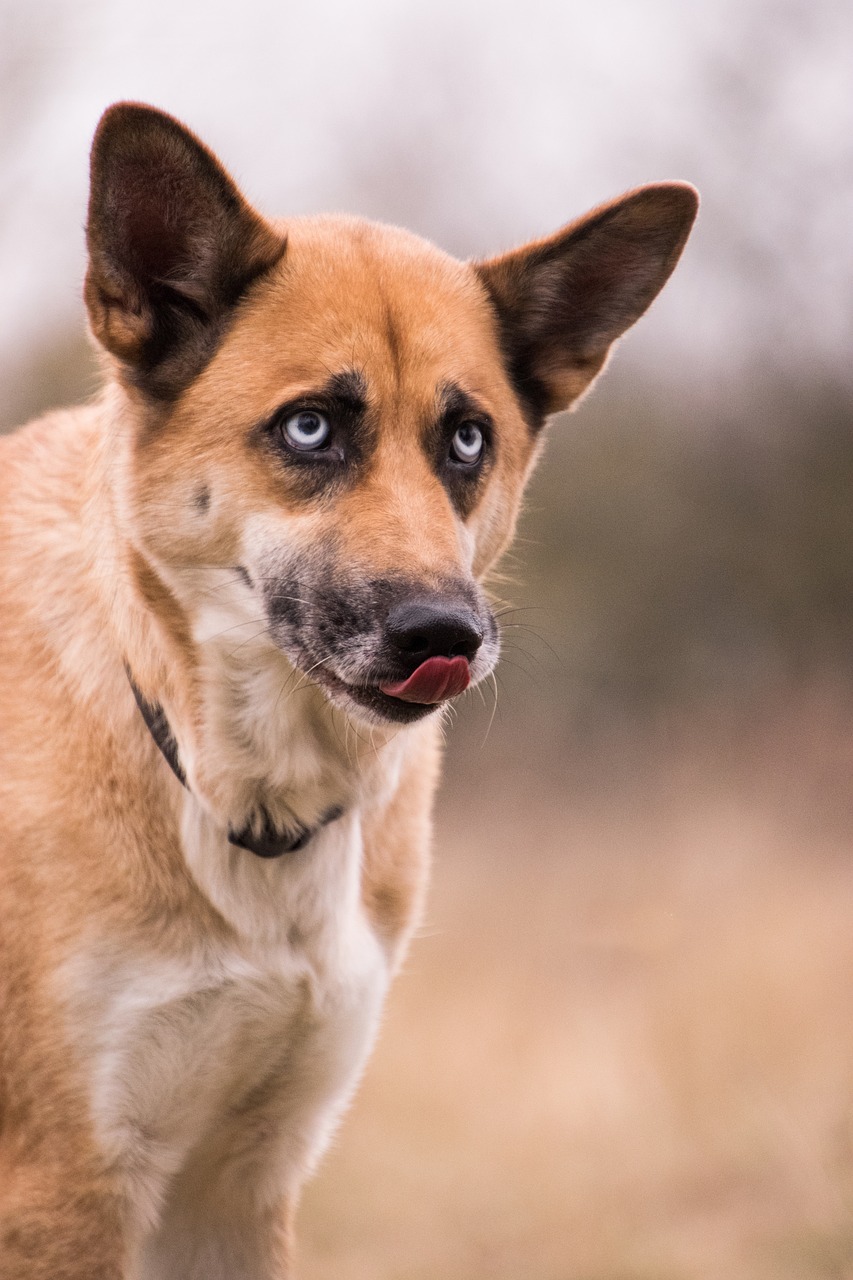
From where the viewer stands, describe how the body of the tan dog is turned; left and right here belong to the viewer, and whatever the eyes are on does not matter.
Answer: facing the viewer and to the right of the viewer
